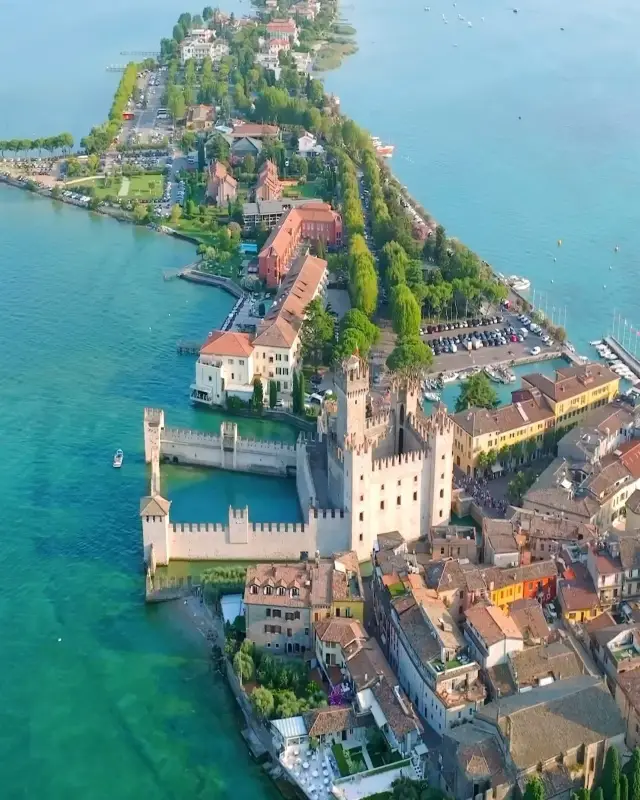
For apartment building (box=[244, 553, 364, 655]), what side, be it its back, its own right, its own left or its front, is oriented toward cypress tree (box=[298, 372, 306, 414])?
back

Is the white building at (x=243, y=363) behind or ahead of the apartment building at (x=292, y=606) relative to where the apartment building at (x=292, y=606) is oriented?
behind

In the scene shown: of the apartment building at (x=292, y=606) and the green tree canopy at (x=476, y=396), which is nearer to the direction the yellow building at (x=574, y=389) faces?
the apartment building

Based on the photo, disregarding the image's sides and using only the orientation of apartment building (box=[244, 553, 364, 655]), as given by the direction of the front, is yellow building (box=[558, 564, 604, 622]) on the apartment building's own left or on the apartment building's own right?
on the apartment building's own left

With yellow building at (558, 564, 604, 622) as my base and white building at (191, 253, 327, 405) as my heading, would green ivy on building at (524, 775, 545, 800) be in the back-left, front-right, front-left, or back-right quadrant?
back-left

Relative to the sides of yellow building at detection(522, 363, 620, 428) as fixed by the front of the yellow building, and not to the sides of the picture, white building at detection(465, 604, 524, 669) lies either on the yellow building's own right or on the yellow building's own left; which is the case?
on the yellow building's own right

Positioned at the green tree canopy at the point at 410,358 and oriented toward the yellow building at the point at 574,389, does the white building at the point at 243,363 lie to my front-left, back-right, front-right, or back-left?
back-right

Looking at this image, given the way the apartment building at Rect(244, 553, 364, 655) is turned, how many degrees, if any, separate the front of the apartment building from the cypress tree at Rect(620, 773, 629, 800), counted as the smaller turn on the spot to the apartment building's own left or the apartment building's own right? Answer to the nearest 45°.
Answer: approximately 45° to the apartment building's own left

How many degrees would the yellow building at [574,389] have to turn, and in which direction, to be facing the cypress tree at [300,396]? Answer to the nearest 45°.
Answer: approximately 135° to its right

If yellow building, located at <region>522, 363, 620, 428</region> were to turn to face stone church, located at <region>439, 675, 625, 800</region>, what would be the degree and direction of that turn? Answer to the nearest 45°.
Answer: approximately 45° to its right
